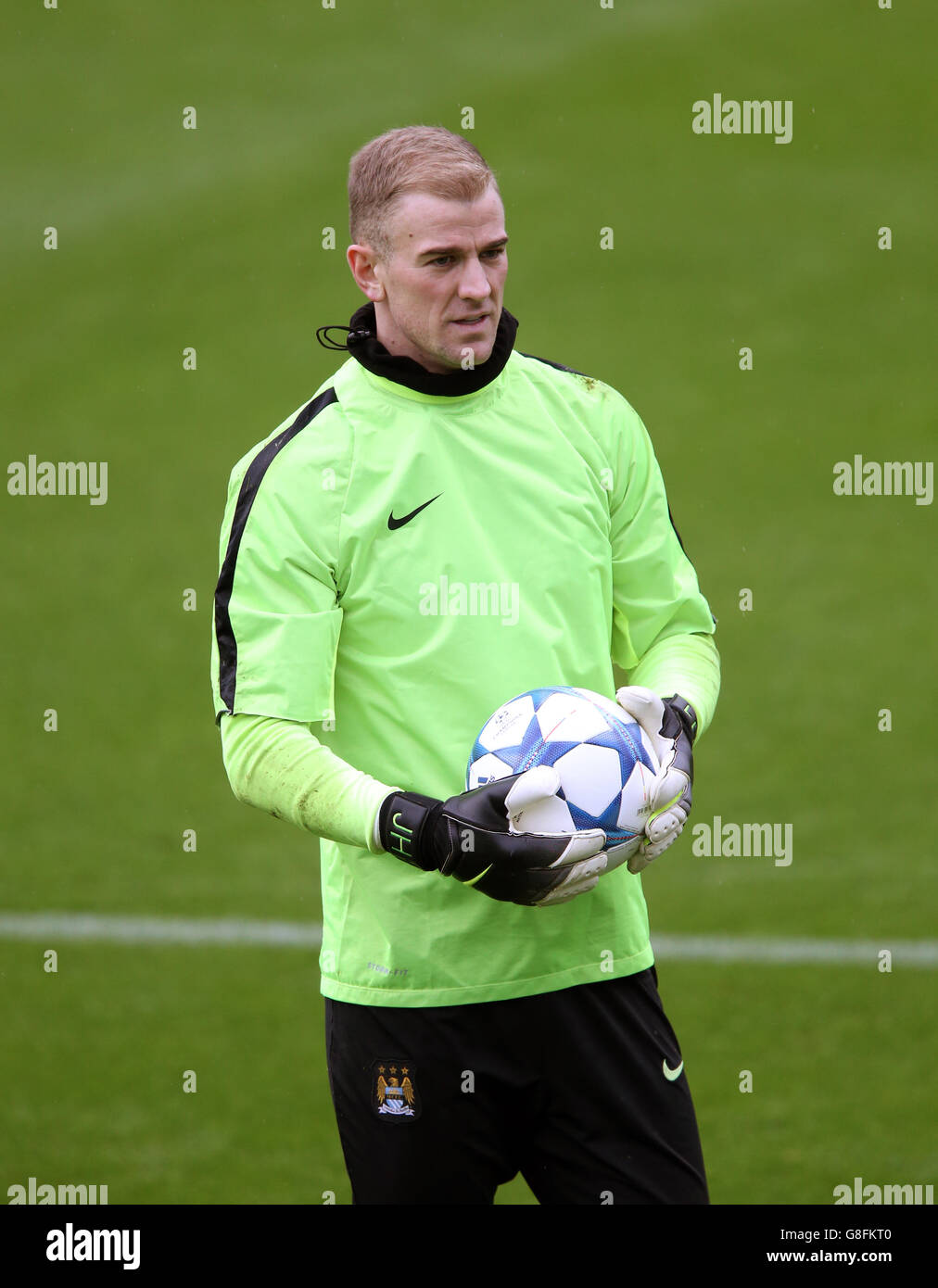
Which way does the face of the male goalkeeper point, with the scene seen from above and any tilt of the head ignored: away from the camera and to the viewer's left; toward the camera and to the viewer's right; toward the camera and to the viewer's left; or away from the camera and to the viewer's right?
toward the camera and to the viewer's right

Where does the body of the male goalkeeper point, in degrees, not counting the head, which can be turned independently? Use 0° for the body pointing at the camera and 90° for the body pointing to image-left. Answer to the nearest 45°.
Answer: approximately 315°
